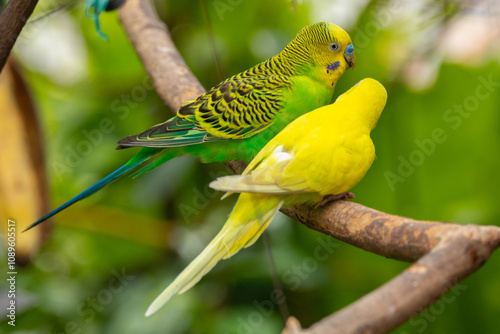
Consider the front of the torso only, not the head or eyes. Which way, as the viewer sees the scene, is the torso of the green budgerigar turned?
to the viewer's right
